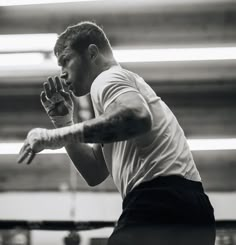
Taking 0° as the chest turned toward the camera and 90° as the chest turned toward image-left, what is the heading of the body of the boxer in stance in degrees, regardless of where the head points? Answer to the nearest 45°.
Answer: approximately 90°

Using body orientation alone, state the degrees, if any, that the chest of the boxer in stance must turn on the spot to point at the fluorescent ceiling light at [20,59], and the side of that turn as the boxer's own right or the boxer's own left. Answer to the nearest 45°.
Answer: approximately 45° to the boxer's own right

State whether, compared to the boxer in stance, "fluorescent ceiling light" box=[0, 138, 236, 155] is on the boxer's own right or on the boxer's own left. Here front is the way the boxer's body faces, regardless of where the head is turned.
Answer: on the boxer's own right
